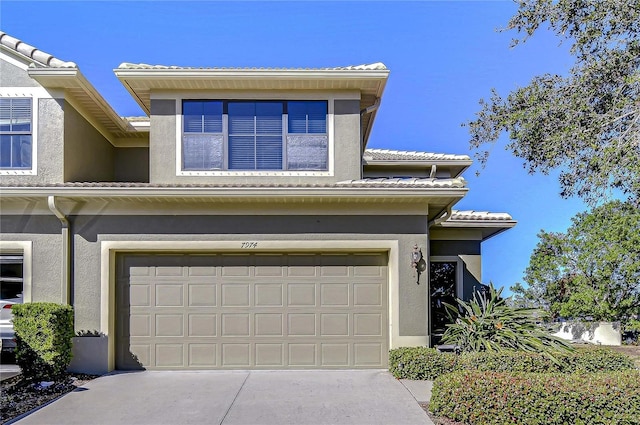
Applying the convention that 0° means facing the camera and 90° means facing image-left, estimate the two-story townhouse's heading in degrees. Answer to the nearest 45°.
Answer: approximately 0°

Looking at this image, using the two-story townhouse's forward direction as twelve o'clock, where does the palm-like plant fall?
The palm-like plant is roughly at 9 o'clock from the two-story townhouse.

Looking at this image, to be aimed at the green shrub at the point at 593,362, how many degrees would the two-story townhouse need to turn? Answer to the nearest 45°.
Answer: approximately 90° to its left
